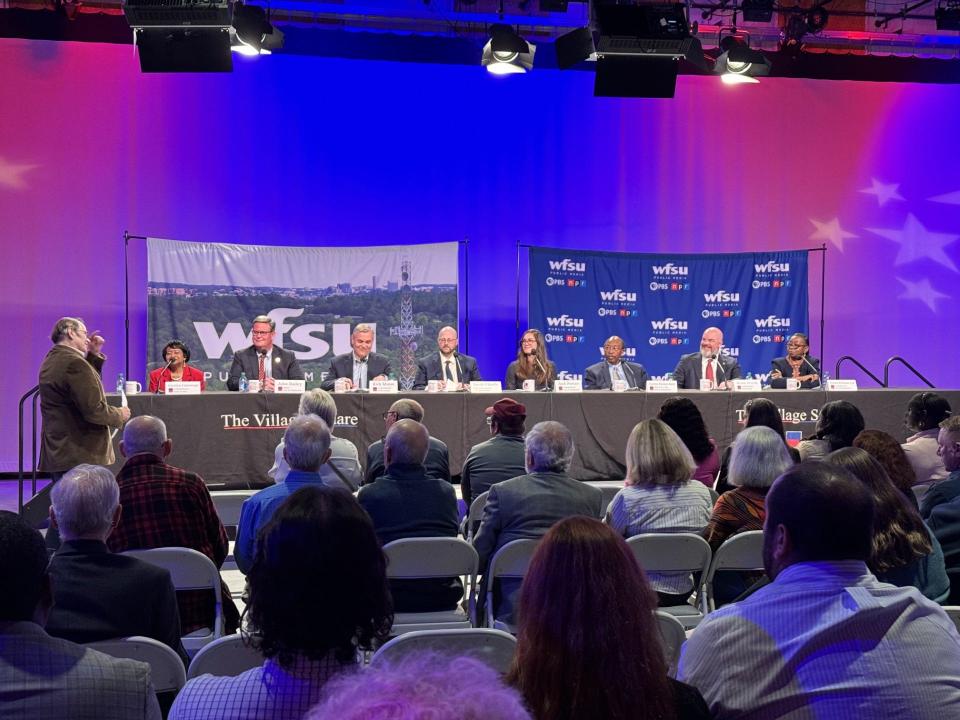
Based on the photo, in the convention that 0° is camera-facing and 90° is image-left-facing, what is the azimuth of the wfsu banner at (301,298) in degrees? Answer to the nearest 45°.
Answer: approximately 0°

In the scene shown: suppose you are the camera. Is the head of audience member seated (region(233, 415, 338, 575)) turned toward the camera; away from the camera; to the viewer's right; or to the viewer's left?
away from the camera

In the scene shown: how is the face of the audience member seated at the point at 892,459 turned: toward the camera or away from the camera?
away from the camera

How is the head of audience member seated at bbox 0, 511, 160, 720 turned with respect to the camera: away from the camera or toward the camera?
away from the camera

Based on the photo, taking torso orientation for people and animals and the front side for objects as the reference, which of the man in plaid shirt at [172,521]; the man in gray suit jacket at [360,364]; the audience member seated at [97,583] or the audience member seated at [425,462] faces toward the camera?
the man in gray suit jacket

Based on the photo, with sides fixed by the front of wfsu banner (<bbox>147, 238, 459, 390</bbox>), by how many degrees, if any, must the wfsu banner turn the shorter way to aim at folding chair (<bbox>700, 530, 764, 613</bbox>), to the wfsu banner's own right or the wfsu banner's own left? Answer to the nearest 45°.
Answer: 0° — it already faces it

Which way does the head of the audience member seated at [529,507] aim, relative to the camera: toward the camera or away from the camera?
away from the camera

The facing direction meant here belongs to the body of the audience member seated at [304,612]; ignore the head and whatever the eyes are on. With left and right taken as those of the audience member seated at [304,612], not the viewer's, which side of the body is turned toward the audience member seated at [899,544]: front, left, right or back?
right

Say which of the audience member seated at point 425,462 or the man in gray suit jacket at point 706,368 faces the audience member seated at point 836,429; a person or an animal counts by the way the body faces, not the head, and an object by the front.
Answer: the man in gray suit jacket

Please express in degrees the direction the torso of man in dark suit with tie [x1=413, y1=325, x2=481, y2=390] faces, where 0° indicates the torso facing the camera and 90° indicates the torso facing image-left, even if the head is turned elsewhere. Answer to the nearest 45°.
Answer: approximately 0°

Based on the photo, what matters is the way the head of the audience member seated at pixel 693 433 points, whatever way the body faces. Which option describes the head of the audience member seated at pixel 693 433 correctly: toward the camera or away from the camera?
away from the camera

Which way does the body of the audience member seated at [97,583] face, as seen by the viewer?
away from the camera

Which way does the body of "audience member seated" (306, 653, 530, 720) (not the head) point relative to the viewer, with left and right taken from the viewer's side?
facing away from the viewer
